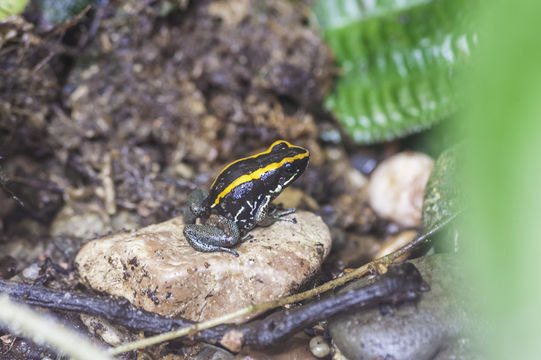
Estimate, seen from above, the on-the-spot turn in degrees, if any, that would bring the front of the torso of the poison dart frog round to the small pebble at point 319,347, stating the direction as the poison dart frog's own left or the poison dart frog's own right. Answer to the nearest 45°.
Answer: approximately 90° to the poison dart frog's own right

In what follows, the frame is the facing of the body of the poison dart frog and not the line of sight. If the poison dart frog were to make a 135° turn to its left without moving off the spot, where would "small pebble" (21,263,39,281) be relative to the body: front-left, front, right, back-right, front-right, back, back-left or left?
front-left

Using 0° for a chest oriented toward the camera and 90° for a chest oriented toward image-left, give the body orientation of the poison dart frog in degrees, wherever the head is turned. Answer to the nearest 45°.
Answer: approximately 270°

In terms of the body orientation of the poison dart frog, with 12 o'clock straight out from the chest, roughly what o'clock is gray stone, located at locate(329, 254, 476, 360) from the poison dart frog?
The gray stone is roughly at 2 o'clock from the poison dart frog.

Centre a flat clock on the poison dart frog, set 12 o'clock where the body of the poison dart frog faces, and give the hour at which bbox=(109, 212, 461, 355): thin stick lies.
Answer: The thin stick is roughly at 3 o'clock from the poison dart frog.

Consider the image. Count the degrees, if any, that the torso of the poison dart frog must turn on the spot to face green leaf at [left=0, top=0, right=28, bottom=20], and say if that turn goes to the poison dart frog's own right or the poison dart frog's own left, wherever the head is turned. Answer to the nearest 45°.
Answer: approximately 135° to the poison dart frog's own left

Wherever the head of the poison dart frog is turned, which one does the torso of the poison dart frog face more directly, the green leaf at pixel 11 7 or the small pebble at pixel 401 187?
the small pebble

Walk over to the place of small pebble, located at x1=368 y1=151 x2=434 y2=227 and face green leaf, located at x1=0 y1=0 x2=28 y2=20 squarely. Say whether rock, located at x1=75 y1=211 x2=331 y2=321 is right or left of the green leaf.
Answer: left
